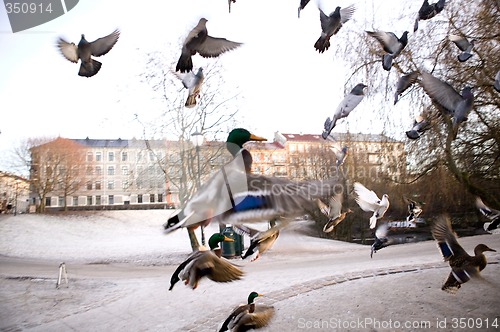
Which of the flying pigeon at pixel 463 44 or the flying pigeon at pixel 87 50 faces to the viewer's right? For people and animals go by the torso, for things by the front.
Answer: the flying pigeon at pixel 463 44

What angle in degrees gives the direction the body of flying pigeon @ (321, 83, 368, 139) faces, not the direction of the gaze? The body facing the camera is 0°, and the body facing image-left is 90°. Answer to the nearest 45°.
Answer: approximately 270°

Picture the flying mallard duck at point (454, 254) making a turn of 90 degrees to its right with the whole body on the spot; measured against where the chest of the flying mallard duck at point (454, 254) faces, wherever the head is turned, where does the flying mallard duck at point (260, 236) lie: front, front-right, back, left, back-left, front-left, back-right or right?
front-right

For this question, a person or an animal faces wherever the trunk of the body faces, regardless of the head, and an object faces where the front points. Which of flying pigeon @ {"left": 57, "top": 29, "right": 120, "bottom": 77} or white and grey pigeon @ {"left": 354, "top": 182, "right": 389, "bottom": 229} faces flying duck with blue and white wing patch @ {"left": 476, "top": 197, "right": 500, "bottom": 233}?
the white and grey pigeon

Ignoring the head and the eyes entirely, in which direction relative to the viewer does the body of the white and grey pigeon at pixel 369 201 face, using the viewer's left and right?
facing away from the viewer and to the right of the viewer

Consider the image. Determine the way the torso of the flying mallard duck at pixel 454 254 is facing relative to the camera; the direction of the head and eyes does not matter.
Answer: to the viewer's right

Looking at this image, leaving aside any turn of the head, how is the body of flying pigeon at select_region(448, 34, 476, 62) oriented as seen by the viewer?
to the viewer's right
